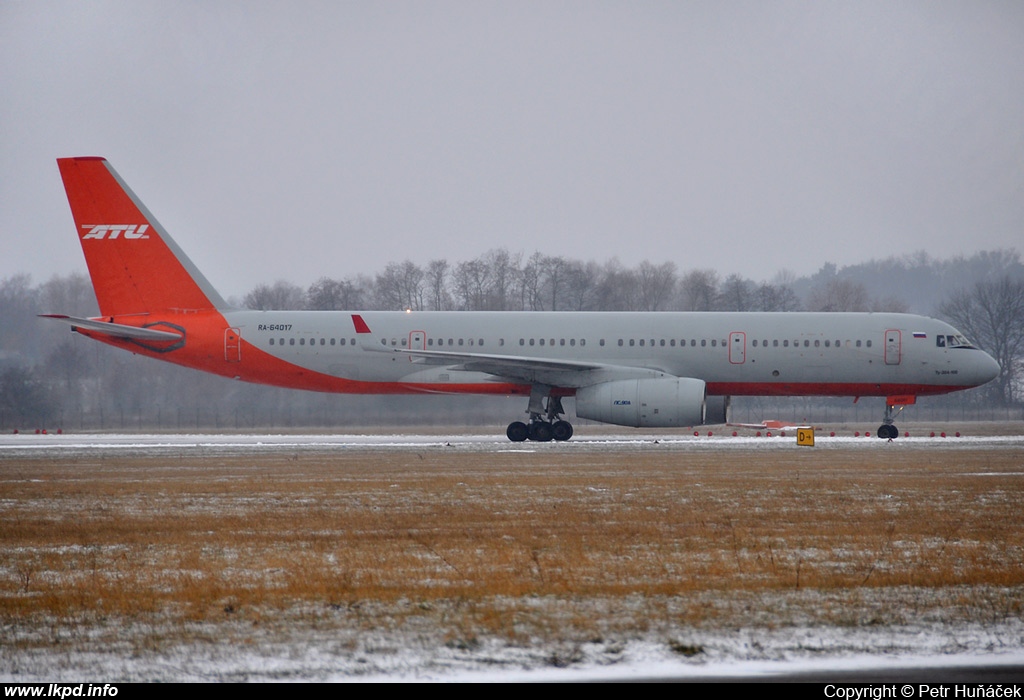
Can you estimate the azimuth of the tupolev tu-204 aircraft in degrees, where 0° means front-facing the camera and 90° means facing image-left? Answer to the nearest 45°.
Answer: approximately 270°
